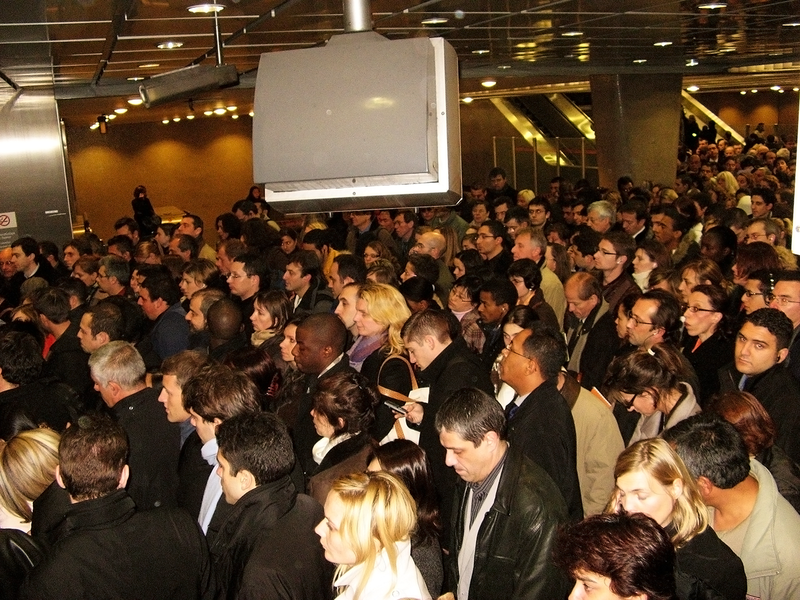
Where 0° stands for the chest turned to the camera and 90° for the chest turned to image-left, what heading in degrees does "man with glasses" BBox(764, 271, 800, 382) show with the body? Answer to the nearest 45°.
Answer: approximately 45°

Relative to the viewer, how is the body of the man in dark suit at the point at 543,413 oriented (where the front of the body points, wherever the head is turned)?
to the viewer's left

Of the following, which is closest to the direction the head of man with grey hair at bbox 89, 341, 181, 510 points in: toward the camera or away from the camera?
away from the camera

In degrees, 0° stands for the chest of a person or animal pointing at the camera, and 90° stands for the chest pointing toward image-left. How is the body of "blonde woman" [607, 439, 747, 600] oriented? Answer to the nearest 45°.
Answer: approximately 45°

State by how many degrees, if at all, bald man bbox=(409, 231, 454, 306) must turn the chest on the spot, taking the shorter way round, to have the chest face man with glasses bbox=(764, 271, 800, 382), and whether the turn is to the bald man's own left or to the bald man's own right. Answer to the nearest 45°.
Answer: approximately 135° to the bald man's own left

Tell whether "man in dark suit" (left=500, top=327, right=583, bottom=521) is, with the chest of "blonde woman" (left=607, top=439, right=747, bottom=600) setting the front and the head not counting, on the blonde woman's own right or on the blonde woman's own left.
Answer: on the blonde woman's own right
